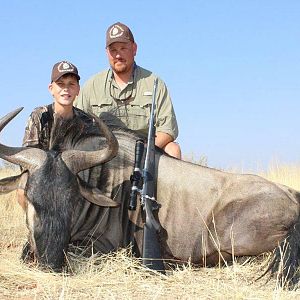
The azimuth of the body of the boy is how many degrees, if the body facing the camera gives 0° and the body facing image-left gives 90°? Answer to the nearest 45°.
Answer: approximately 0°

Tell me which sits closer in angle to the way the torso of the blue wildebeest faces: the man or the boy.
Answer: the boy

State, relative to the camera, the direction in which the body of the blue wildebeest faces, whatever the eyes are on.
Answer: to the viewer's left

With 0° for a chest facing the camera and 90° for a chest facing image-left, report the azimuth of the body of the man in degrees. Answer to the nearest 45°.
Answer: approximately 0°

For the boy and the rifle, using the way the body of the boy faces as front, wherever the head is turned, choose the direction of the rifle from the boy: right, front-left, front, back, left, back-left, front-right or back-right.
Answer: front-left

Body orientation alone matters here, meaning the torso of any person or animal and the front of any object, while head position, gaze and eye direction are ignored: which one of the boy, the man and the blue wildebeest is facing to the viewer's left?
the blue wildebeest

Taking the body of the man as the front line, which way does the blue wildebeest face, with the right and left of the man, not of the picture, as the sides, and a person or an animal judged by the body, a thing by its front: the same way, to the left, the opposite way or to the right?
to the right

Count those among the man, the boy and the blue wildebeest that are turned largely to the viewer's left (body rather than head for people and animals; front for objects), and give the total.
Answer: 1

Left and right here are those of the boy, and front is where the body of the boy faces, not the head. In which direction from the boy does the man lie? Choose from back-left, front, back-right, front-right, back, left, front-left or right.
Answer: back-left

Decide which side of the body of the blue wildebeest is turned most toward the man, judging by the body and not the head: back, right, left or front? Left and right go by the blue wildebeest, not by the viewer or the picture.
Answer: right

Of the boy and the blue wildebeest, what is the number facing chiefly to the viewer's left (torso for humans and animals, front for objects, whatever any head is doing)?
1
